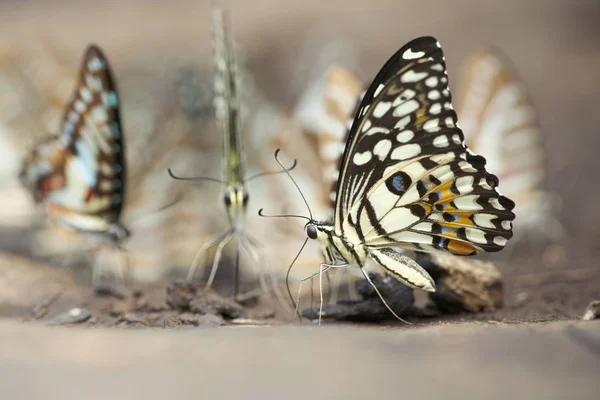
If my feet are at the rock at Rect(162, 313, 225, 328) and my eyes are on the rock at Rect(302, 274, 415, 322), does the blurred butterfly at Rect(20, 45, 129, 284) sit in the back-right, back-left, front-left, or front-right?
back-left

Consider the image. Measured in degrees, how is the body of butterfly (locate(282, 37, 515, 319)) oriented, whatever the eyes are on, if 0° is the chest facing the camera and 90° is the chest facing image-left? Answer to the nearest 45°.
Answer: approximately 90°

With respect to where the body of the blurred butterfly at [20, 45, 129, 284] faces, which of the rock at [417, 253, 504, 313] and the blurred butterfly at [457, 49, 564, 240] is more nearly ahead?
the blurred butterfly

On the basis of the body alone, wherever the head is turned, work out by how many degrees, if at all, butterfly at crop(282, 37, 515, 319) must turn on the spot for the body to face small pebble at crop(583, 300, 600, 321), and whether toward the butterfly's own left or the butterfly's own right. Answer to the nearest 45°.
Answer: approximately 180°

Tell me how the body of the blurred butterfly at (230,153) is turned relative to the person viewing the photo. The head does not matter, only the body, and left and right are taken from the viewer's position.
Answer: facing the viewer

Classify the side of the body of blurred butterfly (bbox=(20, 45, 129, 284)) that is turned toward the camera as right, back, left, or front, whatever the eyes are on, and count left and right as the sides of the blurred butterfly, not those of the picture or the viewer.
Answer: right

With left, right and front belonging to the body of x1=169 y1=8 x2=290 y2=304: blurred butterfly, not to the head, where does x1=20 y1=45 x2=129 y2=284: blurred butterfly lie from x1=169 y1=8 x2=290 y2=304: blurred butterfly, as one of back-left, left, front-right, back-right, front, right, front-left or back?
back-right

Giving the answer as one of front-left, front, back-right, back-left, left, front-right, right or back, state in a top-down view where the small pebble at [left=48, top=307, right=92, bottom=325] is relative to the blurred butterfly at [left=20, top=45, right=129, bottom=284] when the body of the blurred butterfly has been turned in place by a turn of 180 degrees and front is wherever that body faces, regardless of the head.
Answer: left

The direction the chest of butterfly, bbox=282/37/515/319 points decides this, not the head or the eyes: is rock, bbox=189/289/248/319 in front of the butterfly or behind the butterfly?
in front

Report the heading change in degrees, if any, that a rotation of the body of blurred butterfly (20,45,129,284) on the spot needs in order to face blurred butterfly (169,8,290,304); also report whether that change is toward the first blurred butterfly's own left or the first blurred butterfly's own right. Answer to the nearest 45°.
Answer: approximately 45° to the first blurred butterfly's own right
